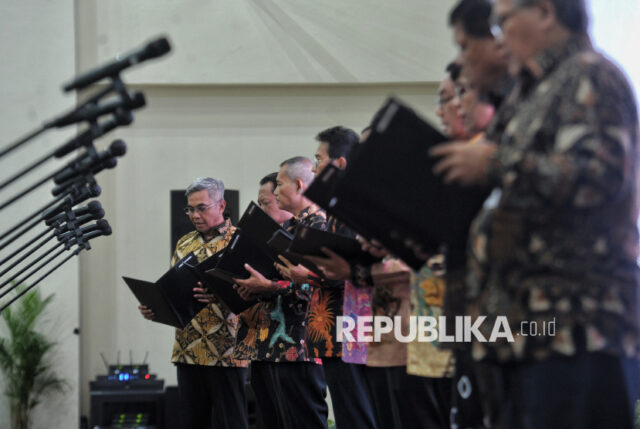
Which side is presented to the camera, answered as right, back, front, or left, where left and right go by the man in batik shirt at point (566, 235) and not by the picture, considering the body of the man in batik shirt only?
left

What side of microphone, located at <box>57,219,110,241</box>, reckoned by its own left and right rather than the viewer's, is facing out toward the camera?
right

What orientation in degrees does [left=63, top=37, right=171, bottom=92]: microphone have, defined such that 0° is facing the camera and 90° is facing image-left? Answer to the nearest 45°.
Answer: approximately 270°

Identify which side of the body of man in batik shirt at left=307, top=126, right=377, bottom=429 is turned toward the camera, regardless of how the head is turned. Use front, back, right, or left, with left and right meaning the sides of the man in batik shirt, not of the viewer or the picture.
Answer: left

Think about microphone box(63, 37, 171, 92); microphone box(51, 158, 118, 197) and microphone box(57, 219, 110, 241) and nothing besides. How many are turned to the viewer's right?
3

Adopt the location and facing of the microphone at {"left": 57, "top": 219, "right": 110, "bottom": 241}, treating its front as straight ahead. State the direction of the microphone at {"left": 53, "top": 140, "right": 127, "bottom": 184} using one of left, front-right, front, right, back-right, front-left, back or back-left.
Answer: right

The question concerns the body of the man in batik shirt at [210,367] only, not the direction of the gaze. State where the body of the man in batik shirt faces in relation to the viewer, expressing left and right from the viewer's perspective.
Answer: facing the viewer and to the left of the viewer

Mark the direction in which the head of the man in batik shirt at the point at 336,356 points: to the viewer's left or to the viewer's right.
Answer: to the viewer's left

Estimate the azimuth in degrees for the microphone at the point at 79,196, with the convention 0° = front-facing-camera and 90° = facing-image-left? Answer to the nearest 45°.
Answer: approximately 270°
